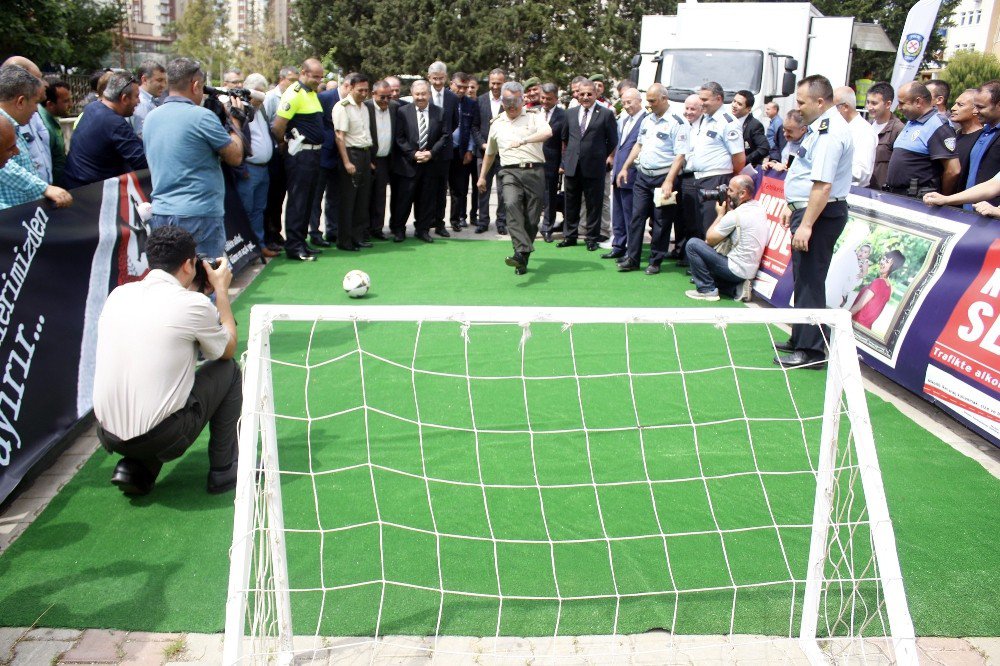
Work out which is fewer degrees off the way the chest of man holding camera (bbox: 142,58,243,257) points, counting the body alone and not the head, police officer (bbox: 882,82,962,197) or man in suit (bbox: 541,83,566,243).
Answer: the man in suit

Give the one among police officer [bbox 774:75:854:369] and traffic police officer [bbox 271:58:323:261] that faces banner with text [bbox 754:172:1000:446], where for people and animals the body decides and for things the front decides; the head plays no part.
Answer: the traffic police officer

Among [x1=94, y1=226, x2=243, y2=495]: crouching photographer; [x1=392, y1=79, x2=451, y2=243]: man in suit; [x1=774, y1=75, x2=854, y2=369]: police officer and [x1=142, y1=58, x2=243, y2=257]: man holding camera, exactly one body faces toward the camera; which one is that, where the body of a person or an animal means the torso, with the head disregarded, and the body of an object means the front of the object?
the man in suit

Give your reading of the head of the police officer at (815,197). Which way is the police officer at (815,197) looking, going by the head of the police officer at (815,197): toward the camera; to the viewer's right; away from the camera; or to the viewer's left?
to the viewer's left

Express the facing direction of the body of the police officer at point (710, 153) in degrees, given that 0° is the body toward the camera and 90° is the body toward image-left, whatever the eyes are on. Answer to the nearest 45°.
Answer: approximately 45°

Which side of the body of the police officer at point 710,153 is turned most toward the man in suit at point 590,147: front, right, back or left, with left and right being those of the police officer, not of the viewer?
right

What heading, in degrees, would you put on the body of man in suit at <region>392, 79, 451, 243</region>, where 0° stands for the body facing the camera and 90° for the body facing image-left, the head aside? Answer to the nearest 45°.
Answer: approximately 0°

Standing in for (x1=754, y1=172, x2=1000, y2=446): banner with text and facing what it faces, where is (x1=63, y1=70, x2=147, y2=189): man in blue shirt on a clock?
The man in blue shirt is roughly at 1 o'clock from the banner with text.

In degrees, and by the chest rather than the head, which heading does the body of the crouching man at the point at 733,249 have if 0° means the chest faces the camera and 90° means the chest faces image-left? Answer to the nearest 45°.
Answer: approximately 90°
